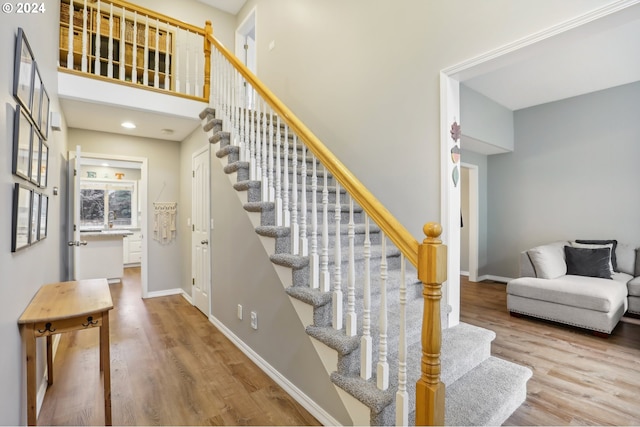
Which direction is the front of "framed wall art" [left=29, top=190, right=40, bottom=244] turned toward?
to the viewer's right

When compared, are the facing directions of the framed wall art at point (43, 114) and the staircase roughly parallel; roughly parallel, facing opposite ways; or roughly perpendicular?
roughly perpendicular

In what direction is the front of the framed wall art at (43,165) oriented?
to the viewer's right

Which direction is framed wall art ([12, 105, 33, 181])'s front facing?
to the viewer's right

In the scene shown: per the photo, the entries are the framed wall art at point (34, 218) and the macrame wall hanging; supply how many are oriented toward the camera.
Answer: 1

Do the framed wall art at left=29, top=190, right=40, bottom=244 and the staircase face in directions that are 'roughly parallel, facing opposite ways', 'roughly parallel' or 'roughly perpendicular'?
roughly perpendicular

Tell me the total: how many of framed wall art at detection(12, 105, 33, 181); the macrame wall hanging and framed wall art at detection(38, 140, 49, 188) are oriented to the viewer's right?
2

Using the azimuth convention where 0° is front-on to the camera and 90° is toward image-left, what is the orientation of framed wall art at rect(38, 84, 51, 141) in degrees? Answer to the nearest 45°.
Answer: approximately 270°

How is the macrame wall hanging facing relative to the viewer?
toward the camera

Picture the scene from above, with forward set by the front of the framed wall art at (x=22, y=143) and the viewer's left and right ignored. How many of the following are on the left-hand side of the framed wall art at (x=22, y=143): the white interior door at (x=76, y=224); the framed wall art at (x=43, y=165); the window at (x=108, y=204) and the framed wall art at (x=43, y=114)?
4

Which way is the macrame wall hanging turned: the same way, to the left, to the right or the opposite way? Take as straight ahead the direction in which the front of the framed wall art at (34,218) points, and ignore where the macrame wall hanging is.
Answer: to the right

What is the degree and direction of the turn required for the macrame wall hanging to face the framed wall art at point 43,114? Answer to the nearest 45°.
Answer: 0° — it already faces it

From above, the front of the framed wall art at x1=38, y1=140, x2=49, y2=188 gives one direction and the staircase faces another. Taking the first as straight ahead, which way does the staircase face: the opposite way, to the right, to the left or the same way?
to the right

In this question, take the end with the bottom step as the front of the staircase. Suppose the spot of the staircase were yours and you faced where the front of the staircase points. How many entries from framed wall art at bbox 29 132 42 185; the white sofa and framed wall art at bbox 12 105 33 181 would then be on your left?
1
